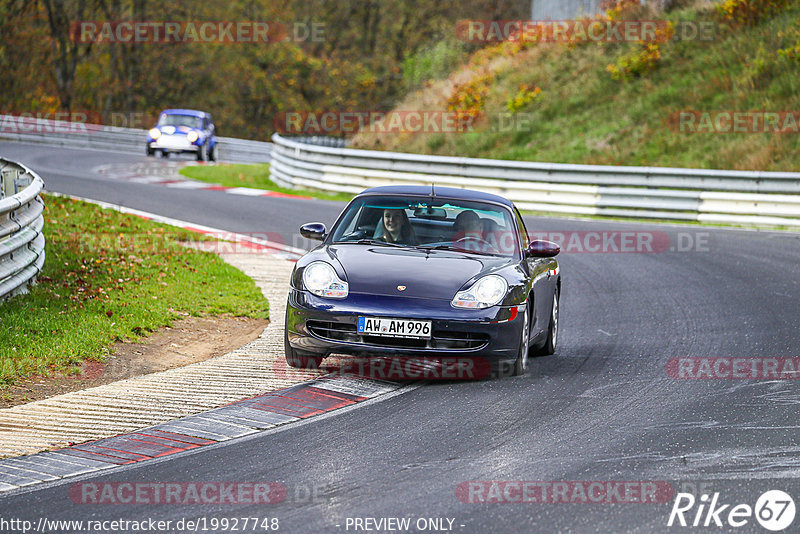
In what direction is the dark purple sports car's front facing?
toward the camera

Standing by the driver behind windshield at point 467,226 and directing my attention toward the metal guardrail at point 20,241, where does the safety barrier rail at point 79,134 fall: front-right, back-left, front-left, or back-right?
front-right

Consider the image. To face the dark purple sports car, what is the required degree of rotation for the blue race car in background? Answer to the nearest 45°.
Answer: approximately 45° to its left

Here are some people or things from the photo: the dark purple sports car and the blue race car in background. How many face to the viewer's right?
0

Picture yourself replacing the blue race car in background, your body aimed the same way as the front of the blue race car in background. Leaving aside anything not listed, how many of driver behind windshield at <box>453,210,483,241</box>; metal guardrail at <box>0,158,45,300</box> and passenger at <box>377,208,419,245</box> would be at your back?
0

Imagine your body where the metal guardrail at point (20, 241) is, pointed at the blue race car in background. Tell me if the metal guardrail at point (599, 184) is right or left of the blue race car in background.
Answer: right

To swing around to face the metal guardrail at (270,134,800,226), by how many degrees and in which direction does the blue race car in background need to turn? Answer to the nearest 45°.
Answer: approximately 90° to its left

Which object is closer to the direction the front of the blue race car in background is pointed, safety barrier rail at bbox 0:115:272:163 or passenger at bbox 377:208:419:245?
the passenger

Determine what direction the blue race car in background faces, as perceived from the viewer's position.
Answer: facing the viewer and to the left of the viewer

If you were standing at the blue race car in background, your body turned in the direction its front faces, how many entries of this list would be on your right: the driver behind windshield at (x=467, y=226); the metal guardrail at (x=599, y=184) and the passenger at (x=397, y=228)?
0

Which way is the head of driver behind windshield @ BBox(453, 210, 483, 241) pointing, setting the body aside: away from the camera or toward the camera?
toward the camera

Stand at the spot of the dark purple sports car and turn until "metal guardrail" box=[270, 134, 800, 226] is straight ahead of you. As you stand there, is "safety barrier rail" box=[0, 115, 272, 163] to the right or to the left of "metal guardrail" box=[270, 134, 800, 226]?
left
